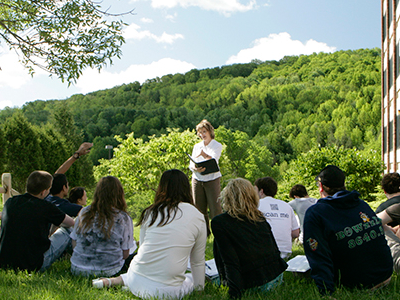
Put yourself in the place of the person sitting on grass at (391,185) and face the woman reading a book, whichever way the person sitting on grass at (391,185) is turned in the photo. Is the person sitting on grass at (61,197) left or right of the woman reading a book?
left

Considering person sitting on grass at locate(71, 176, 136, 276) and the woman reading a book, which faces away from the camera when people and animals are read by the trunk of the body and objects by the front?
the person sitting on grass

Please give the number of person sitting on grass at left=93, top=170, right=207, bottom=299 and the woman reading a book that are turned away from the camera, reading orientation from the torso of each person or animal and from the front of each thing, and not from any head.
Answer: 1

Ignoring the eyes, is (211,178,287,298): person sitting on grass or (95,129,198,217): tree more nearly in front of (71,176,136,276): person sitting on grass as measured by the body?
the tree

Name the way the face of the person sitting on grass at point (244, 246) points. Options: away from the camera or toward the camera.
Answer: away from the camera

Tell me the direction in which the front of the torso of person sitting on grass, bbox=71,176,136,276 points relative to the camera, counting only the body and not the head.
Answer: away from the camera

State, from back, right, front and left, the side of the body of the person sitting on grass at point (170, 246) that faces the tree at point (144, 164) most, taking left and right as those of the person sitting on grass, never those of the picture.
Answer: front

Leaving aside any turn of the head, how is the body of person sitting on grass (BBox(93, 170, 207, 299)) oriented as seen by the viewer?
away from the camera

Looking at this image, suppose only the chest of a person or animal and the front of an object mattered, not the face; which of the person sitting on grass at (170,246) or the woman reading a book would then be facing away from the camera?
the person sitting on grass

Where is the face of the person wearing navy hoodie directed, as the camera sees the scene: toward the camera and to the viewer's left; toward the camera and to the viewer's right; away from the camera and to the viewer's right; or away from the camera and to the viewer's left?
away from the camera and to the viewer's left

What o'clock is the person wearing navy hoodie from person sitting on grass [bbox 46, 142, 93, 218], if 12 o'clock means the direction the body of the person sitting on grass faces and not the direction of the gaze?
The person wearing navy hoodie is roughly at 3 o'clock from the person sitting on grass.

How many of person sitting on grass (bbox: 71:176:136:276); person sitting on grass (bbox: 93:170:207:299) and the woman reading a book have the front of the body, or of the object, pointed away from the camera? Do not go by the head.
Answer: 2

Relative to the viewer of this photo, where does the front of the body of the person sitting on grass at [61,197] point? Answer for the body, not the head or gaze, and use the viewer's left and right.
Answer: facing away from the viewer and to the right of the viewer
